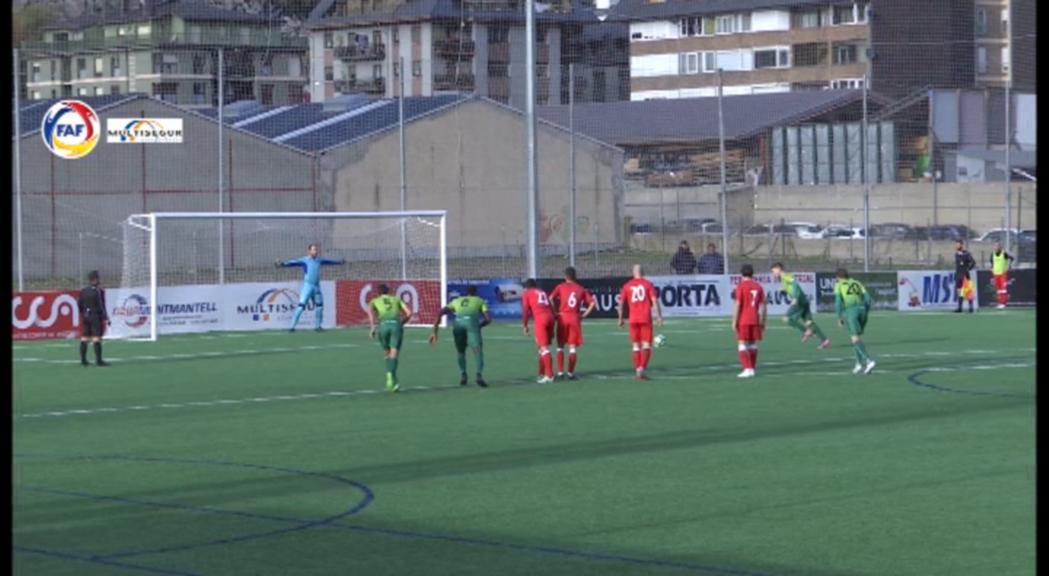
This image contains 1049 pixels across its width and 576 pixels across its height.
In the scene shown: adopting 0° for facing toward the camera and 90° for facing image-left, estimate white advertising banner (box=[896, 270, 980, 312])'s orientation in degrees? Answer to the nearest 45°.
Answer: approximately 0°

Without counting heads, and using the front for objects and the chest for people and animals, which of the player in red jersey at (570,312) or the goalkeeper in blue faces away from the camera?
the player in red jersey

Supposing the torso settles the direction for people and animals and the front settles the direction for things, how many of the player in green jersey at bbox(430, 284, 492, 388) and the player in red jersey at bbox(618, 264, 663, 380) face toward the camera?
0

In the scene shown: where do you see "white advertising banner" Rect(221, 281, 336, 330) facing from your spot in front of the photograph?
facing the viewer

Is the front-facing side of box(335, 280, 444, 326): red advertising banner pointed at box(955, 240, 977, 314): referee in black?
no

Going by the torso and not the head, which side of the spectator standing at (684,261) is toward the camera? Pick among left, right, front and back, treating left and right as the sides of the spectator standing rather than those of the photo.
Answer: front

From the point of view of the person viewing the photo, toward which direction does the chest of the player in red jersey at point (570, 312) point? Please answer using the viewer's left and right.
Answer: facing away from the viewer

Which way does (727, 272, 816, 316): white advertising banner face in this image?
toward the camera

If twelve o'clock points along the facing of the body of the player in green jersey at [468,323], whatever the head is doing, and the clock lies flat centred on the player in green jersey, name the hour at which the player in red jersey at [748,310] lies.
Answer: The player in red jersey is roughly at 3 o'clock from the player in green jersey.

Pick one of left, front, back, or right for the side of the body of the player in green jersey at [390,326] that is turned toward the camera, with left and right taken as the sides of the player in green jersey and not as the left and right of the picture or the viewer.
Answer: back

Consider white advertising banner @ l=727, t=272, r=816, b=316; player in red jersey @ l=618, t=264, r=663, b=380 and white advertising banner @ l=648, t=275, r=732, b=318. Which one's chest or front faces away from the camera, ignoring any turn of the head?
the player in red jersey

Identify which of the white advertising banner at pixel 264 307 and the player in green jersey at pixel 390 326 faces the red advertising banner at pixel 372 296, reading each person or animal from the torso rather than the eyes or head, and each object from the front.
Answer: the player in green jersey

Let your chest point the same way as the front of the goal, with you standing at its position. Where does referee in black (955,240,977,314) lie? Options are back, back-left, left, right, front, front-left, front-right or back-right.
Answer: front-left

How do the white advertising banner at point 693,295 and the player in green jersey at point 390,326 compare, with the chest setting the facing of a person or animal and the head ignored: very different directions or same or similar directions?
very different directions

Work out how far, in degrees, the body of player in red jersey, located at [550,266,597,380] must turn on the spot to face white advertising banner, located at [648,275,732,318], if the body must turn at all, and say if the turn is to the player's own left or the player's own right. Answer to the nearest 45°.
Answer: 0° — they already face it

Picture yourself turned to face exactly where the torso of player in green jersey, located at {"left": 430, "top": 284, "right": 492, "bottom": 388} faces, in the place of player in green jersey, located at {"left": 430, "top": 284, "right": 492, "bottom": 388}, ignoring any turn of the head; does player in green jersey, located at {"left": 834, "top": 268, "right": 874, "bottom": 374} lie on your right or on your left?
on your right

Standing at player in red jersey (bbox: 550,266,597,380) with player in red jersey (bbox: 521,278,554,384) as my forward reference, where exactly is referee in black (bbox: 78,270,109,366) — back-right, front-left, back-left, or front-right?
front-right

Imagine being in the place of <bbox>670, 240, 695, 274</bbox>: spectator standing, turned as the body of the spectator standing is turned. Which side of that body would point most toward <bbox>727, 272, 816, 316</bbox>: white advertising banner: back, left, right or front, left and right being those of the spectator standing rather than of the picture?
left
